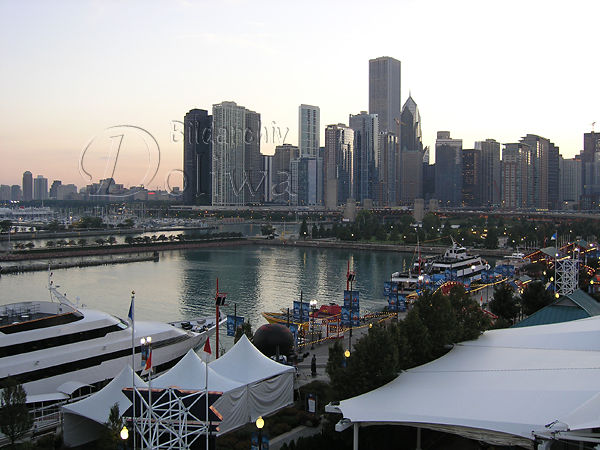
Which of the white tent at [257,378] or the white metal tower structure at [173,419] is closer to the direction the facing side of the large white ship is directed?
the white tent

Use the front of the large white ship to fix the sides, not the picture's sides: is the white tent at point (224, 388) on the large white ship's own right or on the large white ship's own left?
on the large white ship's own right

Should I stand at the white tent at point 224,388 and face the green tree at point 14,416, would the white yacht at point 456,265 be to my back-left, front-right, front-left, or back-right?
back-right

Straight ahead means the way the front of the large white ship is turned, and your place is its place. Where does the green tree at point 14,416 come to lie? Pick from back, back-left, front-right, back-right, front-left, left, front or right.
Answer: back-right

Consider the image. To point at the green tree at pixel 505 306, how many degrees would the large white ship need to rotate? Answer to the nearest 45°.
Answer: approximately 45° to its right

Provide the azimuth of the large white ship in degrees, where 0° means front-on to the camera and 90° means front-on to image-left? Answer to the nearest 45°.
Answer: approximately 225°

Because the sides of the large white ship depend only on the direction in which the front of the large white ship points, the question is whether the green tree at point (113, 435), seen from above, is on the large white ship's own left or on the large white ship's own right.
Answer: on the large white ship's own right
